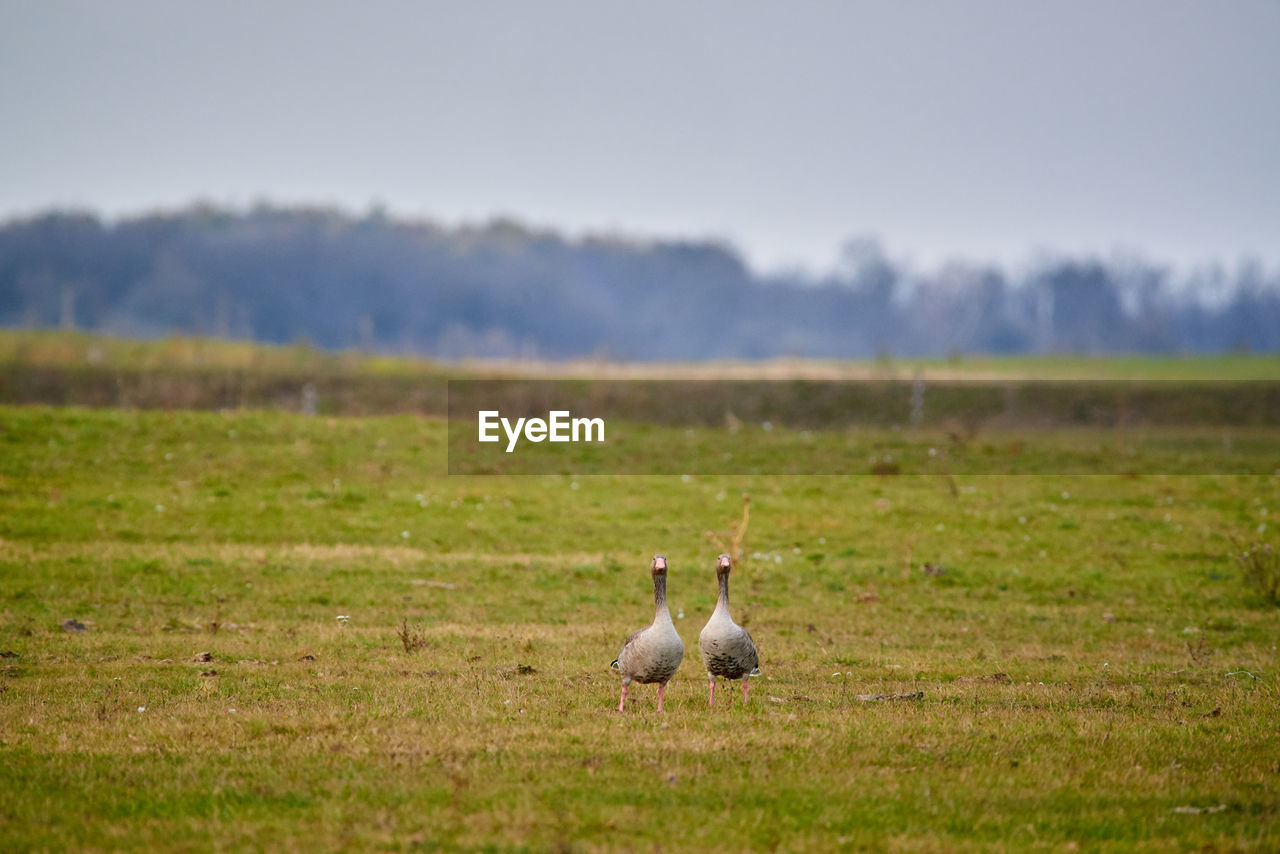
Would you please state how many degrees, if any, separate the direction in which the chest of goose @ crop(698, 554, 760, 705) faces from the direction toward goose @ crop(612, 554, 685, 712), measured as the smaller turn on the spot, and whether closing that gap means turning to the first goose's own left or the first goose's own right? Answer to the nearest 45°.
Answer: approximately 90° to the first goose's own right

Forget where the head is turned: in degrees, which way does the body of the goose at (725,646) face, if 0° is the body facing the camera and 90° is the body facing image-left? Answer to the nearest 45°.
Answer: approximately 0°
